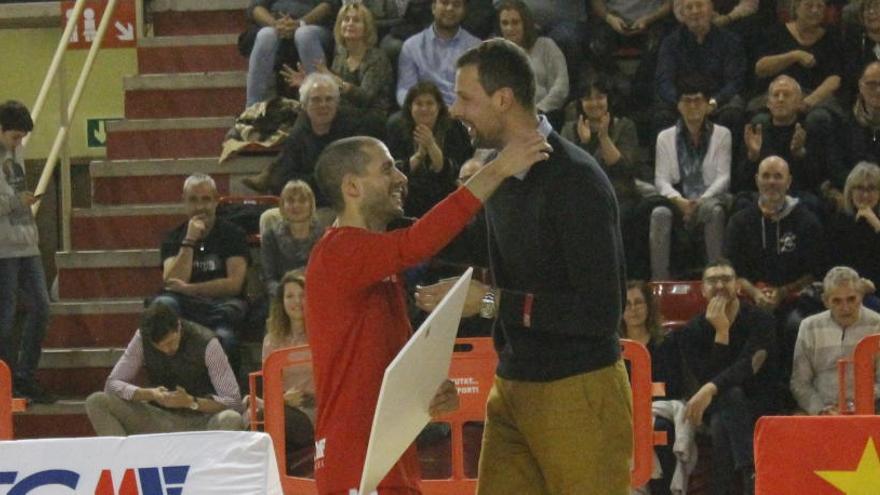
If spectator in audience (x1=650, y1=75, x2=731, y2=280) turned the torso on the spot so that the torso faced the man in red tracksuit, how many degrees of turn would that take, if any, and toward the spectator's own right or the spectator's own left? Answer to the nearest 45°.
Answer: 0° — they already face them

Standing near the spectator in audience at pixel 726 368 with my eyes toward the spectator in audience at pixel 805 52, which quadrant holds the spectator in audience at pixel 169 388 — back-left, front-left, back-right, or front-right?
back-left

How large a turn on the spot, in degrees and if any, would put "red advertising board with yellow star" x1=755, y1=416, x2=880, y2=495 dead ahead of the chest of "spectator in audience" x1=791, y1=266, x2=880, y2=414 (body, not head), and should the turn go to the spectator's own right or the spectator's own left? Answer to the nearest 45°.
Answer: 0° — they already face it

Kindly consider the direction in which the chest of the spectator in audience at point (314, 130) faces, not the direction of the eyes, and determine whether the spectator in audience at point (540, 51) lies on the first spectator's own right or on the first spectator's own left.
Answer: on the first spectator's own left

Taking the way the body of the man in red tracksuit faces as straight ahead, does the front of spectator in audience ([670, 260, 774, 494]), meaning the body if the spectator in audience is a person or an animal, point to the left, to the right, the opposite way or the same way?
to the right

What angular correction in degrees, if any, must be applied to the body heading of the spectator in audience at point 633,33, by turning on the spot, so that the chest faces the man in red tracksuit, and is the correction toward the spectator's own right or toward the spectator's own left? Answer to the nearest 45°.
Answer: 0° — they already face them
